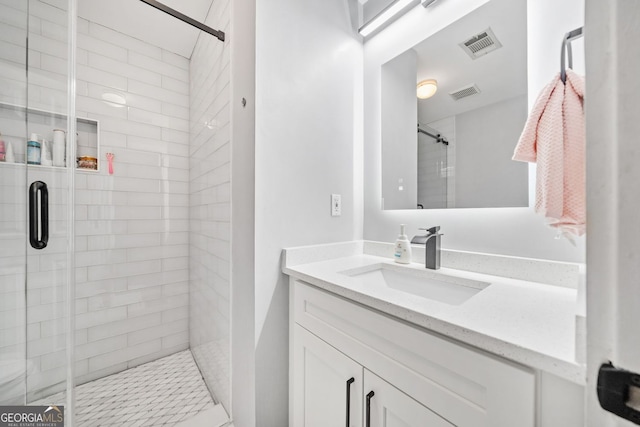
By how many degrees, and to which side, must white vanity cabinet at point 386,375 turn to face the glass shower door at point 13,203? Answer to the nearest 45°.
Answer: approximately 45° to its right

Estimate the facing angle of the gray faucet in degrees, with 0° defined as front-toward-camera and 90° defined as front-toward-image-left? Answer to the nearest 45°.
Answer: approximately 45°

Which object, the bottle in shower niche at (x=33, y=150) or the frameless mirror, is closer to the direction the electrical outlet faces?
the frameless mirror
